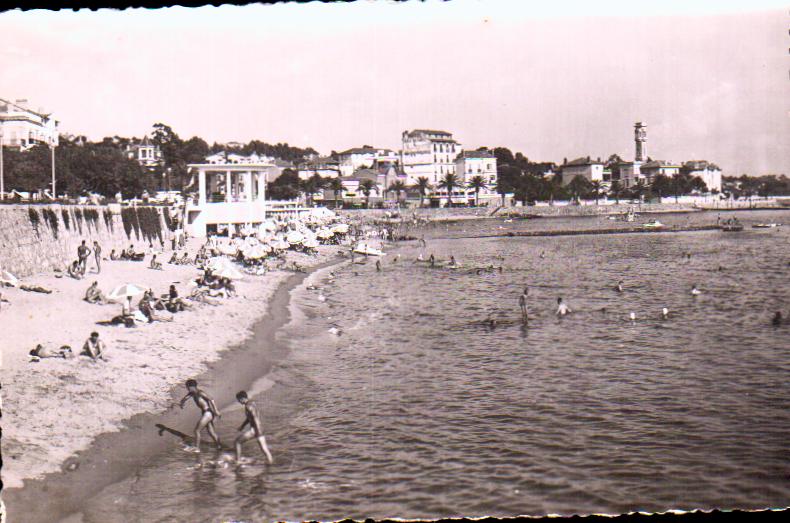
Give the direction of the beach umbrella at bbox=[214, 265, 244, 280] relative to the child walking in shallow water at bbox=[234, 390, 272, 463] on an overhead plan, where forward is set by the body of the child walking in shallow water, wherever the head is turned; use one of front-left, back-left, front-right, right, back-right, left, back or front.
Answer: right

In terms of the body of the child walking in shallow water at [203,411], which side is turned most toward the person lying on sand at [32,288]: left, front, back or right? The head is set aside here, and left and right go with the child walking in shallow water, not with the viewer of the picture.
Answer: right

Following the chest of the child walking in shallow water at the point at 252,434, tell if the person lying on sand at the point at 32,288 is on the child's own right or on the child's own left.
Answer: on the child's own right

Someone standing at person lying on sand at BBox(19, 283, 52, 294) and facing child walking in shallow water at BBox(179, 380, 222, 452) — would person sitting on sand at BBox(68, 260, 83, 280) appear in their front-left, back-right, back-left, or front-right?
back-left

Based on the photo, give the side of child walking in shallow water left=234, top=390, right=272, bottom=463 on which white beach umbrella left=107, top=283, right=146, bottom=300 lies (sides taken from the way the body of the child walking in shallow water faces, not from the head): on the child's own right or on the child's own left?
on the child's own right

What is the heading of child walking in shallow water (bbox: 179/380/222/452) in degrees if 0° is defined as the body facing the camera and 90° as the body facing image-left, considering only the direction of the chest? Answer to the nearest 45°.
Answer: approximately 90°

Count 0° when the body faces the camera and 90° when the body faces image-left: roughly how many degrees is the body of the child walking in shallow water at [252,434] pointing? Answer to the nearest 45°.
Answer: approximately 90°
